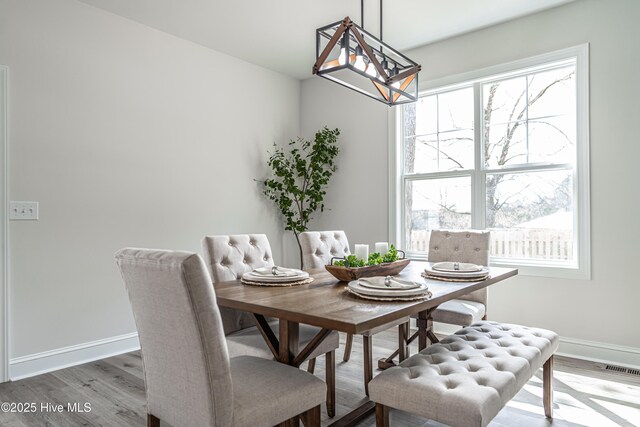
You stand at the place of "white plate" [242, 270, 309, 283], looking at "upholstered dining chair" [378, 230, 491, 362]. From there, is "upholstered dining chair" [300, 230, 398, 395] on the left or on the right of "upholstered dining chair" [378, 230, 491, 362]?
left

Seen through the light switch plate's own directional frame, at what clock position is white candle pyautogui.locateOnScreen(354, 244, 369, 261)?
The white candle is roughly at 11 o'clock from the light switch plate.

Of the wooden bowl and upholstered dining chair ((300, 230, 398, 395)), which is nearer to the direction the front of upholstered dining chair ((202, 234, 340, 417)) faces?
the wooden bowl

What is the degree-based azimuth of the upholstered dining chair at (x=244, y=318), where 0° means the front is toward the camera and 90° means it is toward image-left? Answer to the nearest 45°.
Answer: approximately 315°

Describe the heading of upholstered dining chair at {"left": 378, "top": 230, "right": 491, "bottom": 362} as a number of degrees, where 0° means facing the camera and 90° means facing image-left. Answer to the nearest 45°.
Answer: approximately 45°

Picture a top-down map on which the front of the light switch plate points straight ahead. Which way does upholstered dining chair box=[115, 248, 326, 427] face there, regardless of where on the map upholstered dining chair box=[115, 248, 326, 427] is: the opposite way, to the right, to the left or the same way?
to the left

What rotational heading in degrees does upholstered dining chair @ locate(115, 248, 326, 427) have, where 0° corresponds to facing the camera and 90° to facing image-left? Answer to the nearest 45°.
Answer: approximately 225°

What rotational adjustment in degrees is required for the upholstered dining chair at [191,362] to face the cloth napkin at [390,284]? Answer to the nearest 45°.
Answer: approximately 45° to its right

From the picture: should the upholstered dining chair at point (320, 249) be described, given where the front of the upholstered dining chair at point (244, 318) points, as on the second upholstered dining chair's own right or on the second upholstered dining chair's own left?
on the second upholstered dining chair's own left
